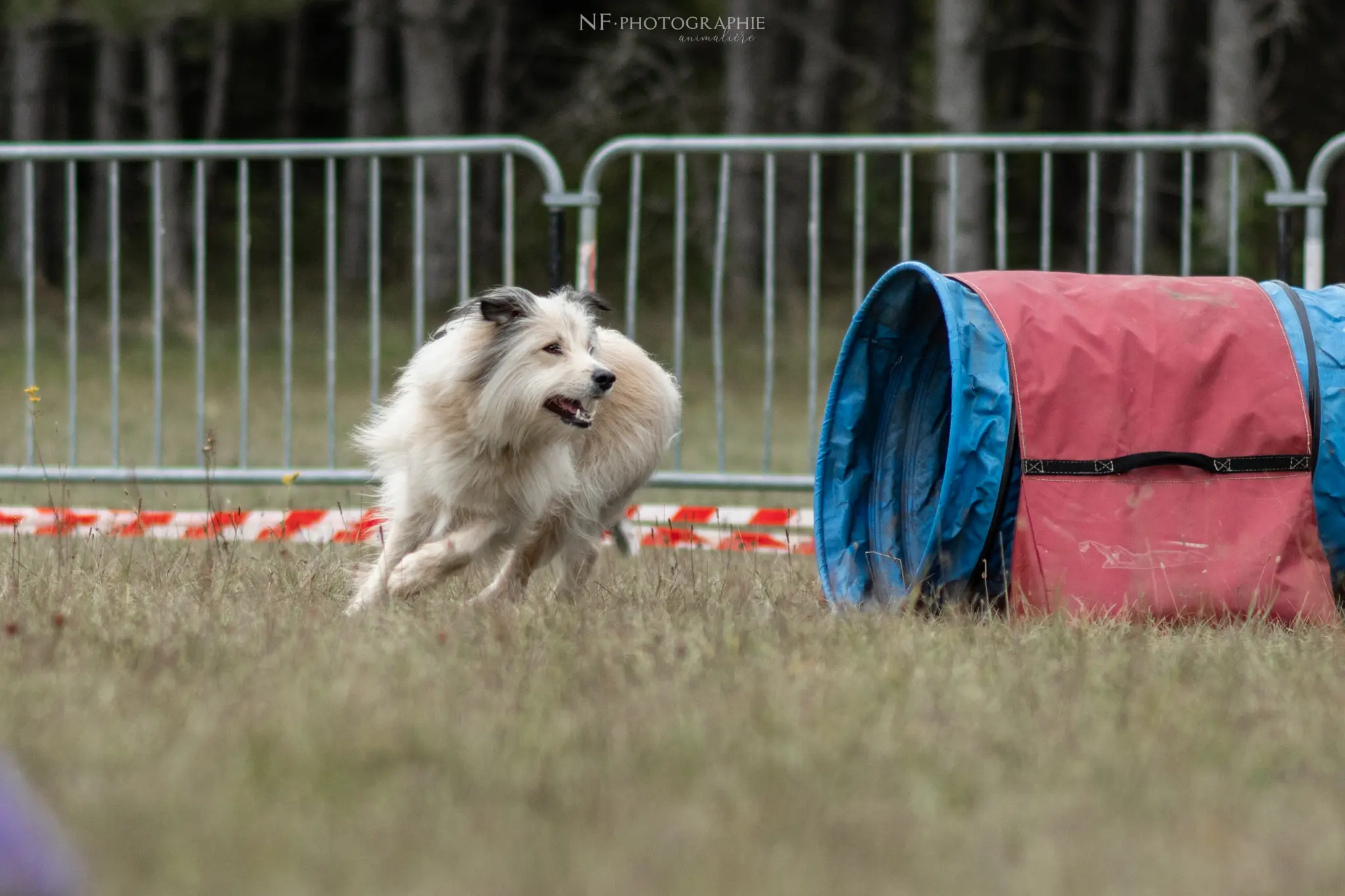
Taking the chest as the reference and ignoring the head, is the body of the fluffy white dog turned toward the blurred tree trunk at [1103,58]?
no

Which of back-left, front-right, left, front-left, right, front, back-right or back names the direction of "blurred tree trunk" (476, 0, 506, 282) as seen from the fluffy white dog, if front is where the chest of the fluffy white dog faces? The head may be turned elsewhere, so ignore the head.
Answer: back-right

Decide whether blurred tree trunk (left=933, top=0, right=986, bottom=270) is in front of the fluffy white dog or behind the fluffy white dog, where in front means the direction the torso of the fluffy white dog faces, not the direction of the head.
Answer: behind

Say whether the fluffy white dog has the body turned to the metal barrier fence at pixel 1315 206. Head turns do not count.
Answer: no

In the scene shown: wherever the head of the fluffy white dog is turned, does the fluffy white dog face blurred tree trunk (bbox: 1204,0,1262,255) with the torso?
no

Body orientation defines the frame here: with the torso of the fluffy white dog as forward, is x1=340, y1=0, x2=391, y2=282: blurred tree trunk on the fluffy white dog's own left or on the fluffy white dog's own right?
on the fluffy white dog's own right

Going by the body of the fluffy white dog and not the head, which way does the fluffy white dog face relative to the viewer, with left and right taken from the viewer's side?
facing the viewer and to the left of the viewer
